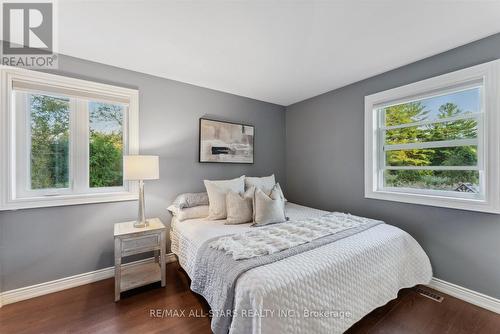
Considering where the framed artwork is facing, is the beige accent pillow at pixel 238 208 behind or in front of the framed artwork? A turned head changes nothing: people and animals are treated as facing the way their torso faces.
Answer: in front

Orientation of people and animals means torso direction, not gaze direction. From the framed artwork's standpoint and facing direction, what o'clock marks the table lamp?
The table lamp is roughly at 3 o'clock from the framed artwork.

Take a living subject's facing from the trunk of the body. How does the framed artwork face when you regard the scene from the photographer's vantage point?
facing the viewer and to the right of the viewer

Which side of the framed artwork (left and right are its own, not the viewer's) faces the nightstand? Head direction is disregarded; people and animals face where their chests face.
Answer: right

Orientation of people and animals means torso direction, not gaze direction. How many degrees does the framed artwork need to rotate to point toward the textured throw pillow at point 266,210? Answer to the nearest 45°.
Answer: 0° — it already faces it
